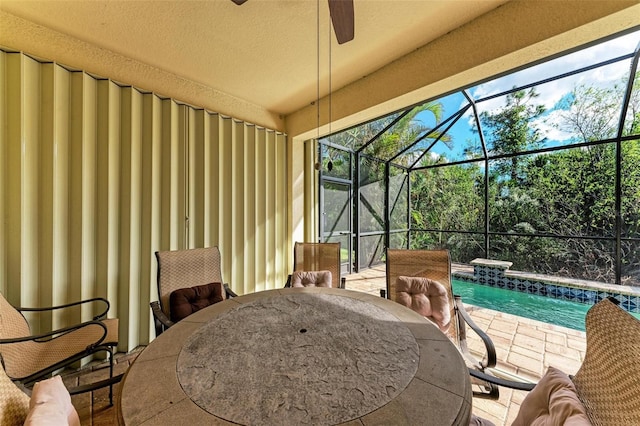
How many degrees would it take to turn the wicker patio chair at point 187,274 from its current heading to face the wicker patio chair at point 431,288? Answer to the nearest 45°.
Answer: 0° — it already faces it

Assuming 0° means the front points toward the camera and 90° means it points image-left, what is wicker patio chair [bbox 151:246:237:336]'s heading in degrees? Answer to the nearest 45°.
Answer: approximately 315°

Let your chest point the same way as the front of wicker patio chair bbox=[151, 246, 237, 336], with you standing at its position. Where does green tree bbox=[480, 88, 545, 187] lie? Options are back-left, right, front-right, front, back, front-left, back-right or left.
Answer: front-left

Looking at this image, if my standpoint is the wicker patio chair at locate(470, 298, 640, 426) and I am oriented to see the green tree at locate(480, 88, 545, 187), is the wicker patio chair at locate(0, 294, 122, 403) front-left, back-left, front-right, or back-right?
back-left

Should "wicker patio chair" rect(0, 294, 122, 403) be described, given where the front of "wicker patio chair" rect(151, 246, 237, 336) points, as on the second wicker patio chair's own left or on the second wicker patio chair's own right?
on the second wicker patio chair's own right

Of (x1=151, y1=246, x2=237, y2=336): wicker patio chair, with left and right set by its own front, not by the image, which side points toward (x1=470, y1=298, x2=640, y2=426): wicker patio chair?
front

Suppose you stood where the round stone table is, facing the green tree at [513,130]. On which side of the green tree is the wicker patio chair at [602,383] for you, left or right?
right

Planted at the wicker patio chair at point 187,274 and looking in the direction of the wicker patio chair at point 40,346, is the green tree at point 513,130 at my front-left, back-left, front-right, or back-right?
back-left

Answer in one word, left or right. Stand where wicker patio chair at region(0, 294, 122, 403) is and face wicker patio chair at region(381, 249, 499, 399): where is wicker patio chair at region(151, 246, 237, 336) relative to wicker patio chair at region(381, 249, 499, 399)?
left

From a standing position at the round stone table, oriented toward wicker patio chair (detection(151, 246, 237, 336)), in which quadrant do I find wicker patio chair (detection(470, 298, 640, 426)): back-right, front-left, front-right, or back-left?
back-right
